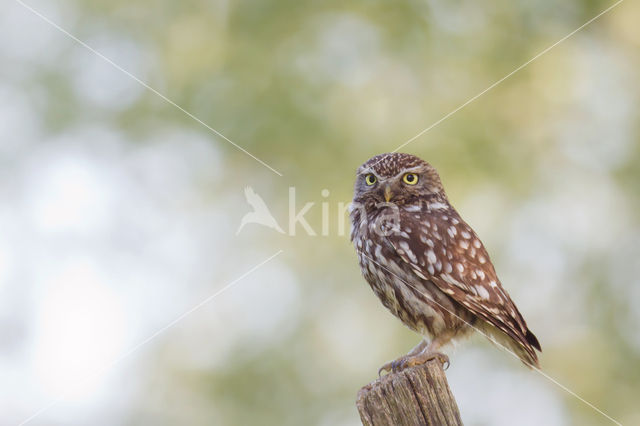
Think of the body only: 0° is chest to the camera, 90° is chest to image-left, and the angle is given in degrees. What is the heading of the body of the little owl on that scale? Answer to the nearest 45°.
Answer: approximately 90°
